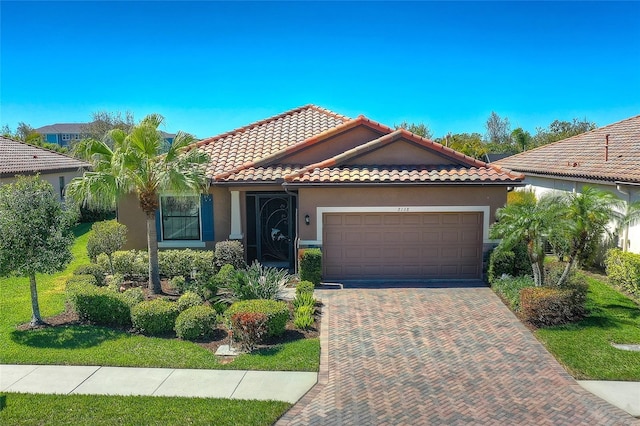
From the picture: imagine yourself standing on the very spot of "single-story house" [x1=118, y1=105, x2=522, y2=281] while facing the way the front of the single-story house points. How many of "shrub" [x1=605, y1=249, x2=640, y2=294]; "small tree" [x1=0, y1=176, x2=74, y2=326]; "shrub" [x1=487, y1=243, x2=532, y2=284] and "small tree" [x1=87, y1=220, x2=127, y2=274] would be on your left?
2

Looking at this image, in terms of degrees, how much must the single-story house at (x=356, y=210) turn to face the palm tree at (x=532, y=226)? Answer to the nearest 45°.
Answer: approximately 45° to its left

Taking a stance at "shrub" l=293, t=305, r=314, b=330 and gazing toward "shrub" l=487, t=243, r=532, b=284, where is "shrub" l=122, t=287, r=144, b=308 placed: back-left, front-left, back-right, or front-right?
back-left

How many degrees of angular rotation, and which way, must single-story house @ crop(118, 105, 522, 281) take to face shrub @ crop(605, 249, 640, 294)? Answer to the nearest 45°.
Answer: approximately 90° to its left

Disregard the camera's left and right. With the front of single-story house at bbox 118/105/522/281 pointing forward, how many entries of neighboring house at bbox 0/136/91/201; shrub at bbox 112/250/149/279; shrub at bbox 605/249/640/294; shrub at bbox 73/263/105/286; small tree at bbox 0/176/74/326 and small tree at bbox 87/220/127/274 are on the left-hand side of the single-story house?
1

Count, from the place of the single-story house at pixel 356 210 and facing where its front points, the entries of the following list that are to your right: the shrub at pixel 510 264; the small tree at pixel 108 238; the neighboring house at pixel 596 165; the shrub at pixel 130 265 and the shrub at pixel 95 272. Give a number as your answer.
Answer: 3

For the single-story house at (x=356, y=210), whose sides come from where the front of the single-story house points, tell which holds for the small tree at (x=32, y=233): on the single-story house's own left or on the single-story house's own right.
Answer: on the single-story house's own right

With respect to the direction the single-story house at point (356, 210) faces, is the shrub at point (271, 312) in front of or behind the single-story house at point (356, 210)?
in front

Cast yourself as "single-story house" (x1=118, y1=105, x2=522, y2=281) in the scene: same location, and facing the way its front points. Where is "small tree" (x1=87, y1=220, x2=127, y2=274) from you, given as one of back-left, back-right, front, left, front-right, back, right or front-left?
right

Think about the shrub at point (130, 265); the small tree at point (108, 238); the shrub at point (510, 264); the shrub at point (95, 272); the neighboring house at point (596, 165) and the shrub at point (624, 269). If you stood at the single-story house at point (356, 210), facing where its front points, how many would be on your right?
3

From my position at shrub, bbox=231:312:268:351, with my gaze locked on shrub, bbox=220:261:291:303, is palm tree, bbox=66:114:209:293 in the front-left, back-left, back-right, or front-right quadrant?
front-left

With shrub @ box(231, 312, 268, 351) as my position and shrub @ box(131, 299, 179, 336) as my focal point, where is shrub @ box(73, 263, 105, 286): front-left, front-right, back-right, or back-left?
front-right

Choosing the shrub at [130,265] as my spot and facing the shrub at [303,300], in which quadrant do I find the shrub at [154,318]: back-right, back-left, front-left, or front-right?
front-right

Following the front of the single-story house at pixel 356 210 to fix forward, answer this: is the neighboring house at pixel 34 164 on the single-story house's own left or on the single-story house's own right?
on the single-story house's own right

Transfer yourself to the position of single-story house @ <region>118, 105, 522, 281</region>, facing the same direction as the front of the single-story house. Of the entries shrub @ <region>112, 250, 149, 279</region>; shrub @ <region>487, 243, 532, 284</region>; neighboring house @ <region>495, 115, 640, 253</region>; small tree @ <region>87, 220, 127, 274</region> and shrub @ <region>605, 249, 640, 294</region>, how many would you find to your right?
2
